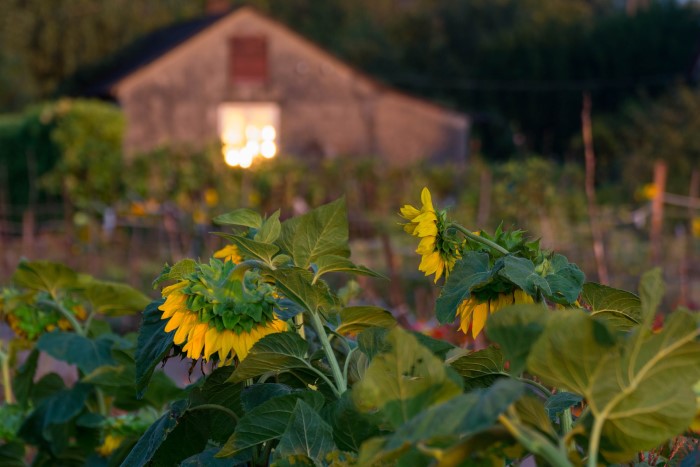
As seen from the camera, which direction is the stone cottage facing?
toward the camera

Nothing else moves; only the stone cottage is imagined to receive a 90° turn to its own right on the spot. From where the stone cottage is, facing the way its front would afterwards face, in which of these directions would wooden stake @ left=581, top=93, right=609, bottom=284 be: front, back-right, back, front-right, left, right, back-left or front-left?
left
